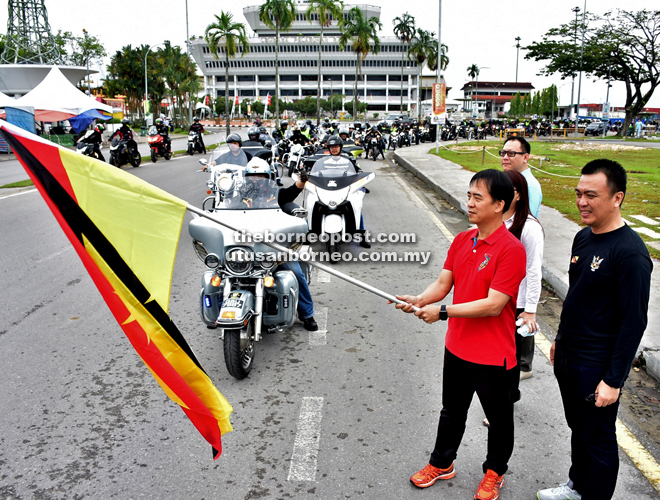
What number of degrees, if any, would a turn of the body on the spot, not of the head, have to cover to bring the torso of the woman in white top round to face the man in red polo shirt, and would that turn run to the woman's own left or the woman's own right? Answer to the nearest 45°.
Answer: approximately 90° to the woman's own left

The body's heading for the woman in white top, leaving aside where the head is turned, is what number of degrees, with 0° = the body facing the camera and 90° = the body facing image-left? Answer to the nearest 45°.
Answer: approximately 90°

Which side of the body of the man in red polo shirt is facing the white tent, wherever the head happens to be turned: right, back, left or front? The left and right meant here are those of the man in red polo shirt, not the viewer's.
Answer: right

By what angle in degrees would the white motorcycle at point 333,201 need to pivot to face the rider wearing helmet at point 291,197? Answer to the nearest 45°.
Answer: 0° — it already faces them

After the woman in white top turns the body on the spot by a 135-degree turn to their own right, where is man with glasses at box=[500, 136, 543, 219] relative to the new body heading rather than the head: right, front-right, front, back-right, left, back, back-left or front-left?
front-left

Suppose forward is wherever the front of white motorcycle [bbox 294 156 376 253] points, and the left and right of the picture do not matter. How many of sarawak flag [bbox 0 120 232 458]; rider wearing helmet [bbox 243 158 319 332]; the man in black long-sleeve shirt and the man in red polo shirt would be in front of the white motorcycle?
4

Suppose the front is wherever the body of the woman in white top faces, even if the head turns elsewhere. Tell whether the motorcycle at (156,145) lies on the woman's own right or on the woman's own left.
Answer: on the woman's own right
